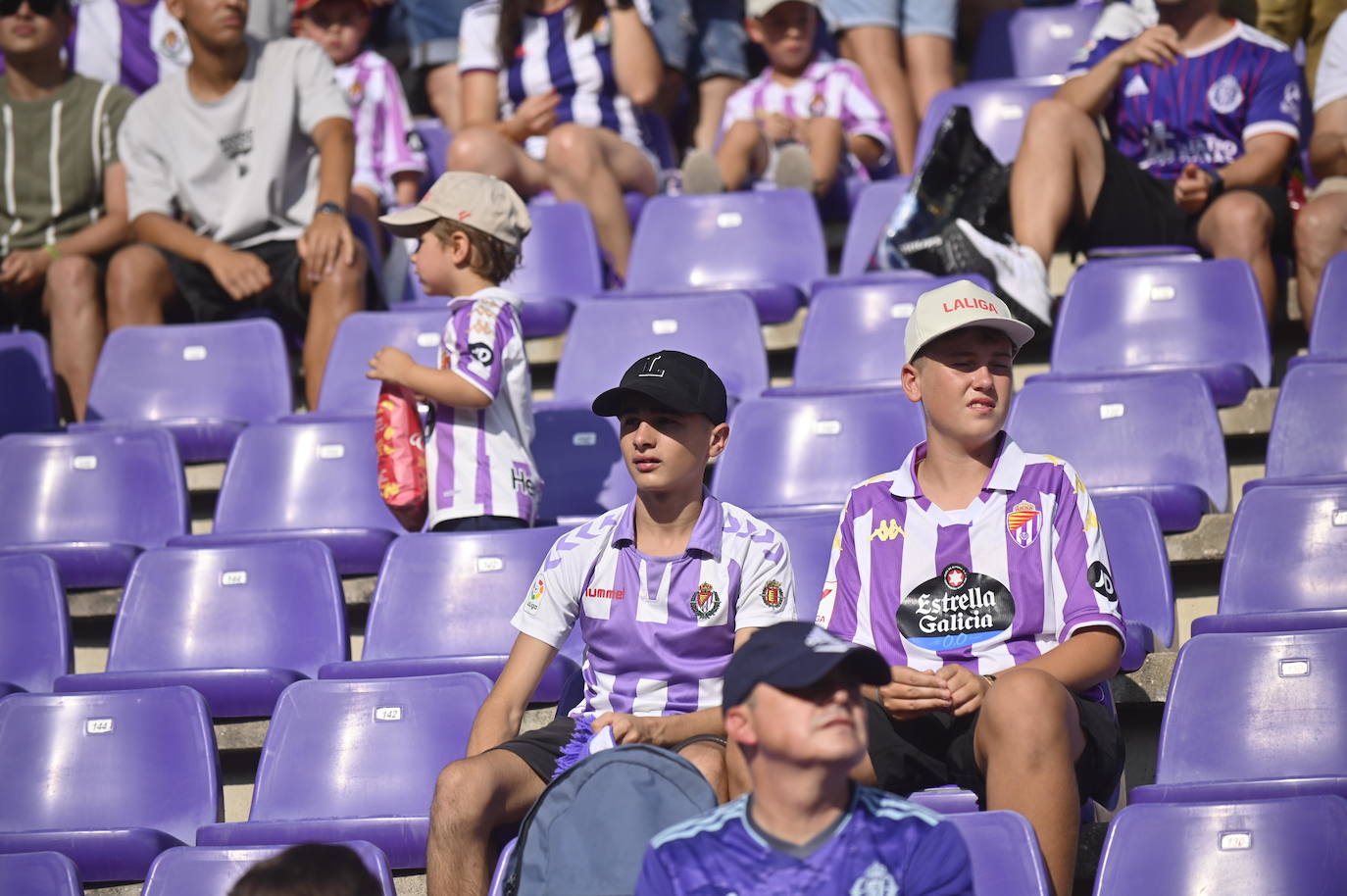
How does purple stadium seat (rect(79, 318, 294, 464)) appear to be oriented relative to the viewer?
toward the camera

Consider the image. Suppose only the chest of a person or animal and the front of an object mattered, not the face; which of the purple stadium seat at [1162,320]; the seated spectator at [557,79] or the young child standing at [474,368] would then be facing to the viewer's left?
the young child standing

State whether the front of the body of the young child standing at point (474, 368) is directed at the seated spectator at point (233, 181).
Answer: no

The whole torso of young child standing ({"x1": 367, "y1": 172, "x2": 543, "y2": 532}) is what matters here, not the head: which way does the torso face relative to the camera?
to the viewer's left

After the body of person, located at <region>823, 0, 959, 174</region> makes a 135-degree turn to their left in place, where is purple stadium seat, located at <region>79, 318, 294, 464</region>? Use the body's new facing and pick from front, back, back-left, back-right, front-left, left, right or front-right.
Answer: back

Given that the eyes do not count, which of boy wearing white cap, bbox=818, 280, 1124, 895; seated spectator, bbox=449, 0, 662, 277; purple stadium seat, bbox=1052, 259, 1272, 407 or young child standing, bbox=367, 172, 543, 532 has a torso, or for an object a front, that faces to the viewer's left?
the young child standing

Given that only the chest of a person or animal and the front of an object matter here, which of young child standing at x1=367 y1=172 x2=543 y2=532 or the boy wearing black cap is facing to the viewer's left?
the young child standing

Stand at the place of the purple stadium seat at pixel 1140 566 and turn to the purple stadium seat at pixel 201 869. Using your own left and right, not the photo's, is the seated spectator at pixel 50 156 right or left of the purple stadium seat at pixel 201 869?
right

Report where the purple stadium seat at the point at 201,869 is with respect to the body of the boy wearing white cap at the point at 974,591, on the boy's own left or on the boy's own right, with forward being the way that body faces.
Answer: on the boy's own right

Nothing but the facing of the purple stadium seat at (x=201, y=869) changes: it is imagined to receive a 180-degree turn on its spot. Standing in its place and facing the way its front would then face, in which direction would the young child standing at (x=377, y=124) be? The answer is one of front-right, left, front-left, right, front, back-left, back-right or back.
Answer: front

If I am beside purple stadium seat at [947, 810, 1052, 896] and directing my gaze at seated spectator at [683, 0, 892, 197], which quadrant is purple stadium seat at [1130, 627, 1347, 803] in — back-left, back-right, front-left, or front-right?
front-right

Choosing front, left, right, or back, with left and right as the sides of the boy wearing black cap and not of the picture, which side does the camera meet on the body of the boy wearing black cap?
front

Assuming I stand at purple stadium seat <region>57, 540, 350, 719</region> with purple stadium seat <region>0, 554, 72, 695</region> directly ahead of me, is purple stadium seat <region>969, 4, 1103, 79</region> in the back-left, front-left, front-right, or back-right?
back-right

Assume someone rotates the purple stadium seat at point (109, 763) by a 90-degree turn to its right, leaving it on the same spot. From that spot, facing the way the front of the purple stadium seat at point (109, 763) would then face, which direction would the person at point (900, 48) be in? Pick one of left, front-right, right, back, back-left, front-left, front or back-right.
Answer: back-right

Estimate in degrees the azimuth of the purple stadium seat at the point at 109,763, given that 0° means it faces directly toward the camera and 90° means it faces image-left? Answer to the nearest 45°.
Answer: approximately 0°

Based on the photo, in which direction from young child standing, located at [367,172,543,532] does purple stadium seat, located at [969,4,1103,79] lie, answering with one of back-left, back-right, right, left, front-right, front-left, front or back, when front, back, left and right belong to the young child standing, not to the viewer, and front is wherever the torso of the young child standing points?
back-right

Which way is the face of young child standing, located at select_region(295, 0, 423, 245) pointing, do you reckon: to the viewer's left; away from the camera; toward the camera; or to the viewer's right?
toward the camera

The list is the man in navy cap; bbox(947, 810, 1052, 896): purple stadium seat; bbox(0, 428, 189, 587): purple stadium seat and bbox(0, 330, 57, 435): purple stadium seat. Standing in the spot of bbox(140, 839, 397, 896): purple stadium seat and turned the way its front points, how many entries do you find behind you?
2

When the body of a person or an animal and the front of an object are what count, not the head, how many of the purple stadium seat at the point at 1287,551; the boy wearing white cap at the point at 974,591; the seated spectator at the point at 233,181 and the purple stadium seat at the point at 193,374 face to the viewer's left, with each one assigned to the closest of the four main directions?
0

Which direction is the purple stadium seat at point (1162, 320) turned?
toward the camera
